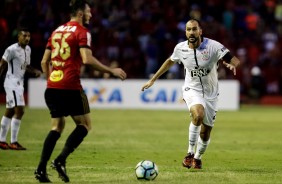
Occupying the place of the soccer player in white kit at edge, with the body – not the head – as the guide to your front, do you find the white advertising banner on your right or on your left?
on your left

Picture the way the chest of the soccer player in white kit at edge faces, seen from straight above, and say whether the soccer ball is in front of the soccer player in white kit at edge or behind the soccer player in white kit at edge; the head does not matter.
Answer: in front

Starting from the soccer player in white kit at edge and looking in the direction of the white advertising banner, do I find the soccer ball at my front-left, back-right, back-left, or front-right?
back-right

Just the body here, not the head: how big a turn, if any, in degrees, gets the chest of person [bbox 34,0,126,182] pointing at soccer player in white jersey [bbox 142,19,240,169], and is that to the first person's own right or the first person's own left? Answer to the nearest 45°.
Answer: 0° — they already face them

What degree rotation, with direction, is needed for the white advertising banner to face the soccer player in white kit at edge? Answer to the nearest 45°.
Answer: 0° — it already faces them

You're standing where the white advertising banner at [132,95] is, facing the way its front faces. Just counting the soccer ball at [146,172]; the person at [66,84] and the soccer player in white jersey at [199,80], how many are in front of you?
3

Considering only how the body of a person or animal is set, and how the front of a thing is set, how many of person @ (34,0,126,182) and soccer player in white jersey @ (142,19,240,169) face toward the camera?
1

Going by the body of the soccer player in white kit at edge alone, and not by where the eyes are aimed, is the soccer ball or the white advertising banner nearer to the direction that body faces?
the soccer ball

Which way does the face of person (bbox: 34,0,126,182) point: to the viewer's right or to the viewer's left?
to the viewer's right

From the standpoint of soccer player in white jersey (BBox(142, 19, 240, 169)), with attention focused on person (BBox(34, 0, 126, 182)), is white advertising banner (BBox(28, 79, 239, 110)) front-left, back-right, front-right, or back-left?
back-right

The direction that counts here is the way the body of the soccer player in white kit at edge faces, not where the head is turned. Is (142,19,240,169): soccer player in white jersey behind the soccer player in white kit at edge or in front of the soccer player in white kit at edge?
in front

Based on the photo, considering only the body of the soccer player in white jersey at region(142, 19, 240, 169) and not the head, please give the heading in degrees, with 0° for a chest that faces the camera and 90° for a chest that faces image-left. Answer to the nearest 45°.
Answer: approximately 0°
